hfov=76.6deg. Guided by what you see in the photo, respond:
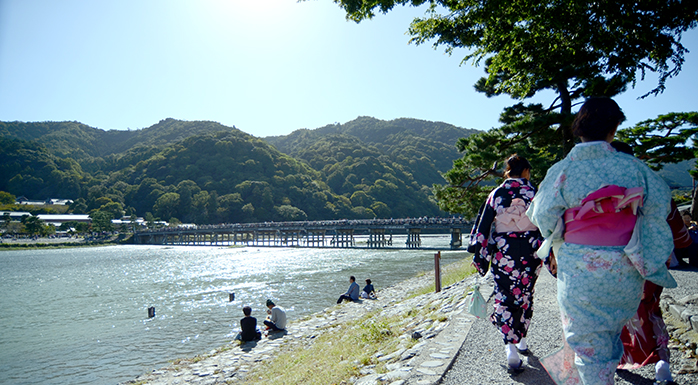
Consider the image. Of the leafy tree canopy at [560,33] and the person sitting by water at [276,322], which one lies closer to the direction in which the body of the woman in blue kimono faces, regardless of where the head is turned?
the leafy tree canopy

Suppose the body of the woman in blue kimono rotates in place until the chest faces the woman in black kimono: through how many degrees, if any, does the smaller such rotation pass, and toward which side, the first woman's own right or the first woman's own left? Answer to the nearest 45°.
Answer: approximately 45° to the first woman's own left

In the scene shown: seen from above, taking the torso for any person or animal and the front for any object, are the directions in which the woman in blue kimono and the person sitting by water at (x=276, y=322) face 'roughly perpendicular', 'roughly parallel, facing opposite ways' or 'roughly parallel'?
roughly perpendicular

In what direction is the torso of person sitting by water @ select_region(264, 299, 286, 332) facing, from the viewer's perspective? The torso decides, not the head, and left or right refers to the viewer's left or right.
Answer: facing away from the viewer and to the left of the viewer

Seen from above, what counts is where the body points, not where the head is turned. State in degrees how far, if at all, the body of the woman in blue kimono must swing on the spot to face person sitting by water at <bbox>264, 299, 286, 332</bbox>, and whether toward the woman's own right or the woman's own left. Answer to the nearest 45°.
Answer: approximately 45° to the woman's own left

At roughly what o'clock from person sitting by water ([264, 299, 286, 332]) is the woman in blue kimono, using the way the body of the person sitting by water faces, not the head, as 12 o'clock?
The woman in blue kimono is roughly at 7 o'clock from the person sitting by water.

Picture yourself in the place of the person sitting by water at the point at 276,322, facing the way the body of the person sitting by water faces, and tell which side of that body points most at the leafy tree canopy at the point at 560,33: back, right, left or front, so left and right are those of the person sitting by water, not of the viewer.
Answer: back

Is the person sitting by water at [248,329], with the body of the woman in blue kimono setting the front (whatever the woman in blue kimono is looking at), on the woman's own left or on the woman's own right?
on the woman's own left

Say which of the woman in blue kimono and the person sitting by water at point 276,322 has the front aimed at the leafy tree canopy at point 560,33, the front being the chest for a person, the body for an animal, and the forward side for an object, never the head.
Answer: the woman in blue kimono

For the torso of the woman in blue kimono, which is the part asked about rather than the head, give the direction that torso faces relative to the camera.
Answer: away from the camera

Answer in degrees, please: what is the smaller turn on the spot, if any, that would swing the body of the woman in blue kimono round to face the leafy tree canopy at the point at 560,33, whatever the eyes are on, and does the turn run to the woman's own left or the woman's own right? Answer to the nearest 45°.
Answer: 0° — they already face it

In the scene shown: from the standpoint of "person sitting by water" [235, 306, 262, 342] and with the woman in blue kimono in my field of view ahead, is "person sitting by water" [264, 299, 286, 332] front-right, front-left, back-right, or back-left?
back-left
